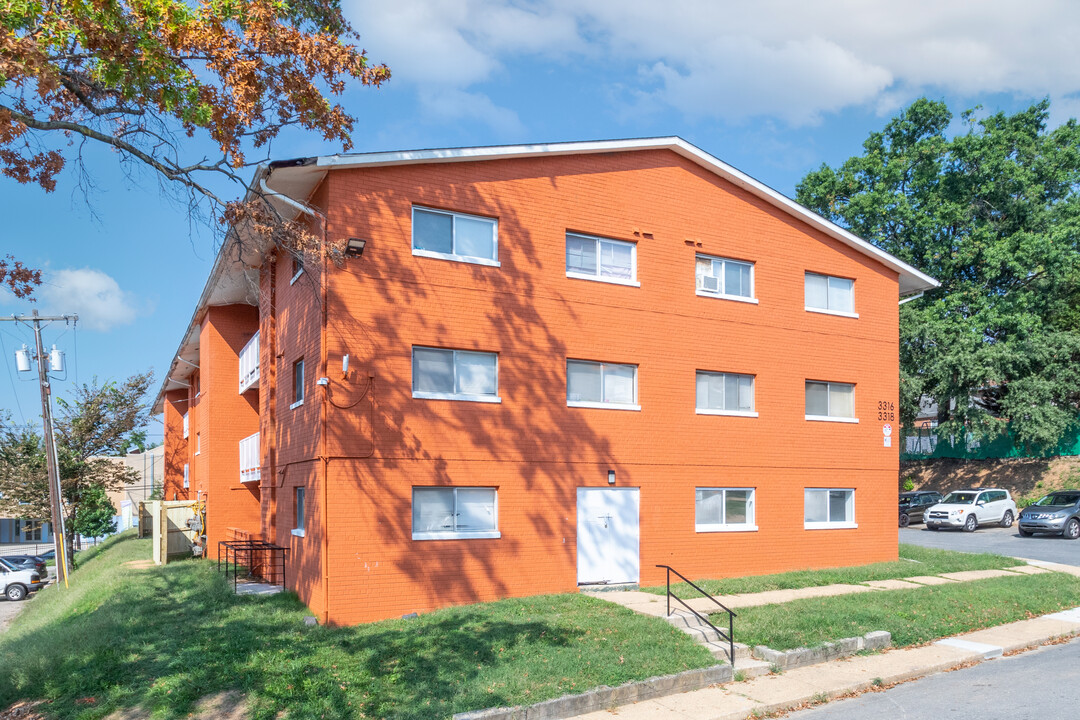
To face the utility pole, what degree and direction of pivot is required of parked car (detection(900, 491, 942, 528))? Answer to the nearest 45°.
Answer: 0° — it already faces it

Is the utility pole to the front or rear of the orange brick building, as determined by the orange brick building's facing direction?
to the rear

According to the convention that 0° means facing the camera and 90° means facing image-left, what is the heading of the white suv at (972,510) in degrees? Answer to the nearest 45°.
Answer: approximately 45°

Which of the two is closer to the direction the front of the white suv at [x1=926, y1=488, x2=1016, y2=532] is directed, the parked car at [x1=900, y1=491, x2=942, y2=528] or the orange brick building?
the orange brick building

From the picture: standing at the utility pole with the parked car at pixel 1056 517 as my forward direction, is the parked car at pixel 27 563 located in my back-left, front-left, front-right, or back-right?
back-left
